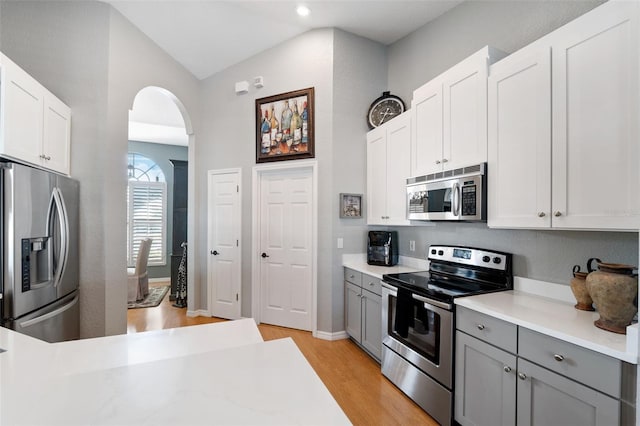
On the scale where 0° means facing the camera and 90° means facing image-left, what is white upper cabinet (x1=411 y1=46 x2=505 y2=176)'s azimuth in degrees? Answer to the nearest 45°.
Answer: approximately 45°

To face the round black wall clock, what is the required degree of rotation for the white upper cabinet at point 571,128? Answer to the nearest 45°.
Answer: approximately 90° to its right

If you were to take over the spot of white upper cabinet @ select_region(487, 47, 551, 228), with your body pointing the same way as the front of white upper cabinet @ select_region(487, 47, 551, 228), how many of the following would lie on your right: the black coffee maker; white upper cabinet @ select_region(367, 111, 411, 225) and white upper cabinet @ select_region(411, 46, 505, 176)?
3

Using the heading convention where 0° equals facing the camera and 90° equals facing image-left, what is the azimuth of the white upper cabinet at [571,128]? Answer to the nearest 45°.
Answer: approximately 45°

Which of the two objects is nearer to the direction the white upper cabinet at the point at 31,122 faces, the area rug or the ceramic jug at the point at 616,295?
the ceramic jug

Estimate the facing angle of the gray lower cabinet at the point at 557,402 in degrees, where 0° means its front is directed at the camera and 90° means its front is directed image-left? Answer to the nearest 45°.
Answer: approximately 45°

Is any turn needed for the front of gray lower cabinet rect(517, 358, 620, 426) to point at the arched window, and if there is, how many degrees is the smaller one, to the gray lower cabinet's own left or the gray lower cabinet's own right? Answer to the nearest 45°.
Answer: approximately 45° to the gray lower cabinet's own right

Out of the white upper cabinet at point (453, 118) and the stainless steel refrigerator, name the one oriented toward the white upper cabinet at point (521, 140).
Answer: the stainless steel refrigerator
